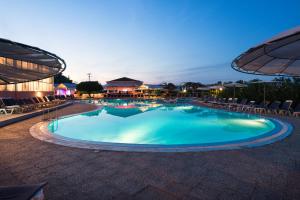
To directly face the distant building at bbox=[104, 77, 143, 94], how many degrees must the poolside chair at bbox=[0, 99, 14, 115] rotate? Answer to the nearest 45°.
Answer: approximately 45° to its left

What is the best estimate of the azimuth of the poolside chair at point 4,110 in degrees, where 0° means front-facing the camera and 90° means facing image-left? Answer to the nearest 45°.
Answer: approximately 270°

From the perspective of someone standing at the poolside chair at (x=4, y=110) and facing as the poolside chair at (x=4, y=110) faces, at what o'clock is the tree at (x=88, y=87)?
The tree is roughly at 10 o'clock from the poolside chair.

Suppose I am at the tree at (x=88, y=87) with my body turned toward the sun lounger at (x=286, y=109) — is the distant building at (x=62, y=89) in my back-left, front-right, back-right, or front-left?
back-right

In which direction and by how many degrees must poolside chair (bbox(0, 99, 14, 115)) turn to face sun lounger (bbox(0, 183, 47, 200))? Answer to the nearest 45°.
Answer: approximately 90° to its right

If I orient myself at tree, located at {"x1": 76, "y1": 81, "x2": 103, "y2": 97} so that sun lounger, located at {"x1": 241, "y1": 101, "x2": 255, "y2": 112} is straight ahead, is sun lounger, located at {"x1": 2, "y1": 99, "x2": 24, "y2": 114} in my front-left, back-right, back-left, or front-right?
front-right

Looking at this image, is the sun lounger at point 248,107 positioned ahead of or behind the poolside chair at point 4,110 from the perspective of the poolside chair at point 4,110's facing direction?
ahead

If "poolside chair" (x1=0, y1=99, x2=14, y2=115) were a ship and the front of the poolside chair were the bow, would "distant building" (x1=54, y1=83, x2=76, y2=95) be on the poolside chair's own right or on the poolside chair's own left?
on the poolside chair's own left

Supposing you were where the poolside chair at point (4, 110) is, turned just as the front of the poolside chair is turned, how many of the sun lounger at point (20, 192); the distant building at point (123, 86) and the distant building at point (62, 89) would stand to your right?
1

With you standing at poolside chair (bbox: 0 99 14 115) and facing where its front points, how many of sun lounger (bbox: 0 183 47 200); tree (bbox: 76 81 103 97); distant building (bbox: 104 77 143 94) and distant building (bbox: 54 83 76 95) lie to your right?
1

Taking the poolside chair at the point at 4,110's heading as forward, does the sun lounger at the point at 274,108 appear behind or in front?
in front

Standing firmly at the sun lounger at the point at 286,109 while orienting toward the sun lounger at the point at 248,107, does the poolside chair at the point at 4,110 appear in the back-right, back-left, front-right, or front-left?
front-left
